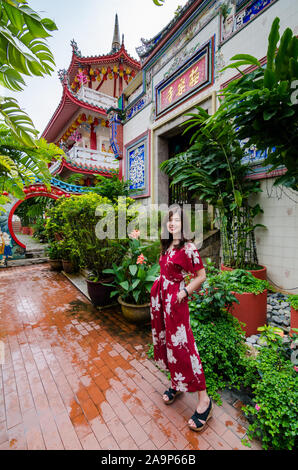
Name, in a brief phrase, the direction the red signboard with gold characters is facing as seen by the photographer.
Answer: facing the viewer and to the left of the viewer

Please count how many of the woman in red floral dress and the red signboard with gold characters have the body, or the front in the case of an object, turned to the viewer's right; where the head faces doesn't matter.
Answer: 0

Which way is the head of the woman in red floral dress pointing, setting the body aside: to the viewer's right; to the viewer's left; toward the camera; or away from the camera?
toward the camera

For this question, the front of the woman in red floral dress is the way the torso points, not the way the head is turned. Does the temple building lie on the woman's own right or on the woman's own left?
on the woman's own right

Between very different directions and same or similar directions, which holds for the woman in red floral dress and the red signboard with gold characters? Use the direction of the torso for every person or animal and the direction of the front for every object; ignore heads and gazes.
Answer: same or similar directions

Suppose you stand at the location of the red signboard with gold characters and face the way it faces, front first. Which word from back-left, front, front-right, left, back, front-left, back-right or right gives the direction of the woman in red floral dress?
front-left

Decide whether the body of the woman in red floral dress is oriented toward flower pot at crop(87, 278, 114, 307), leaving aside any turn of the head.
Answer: no

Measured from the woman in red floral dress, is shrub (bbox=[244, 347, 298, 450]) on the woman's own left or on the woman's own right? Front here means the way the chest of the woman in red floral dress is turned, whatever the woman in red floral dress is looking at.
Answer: on the woman's own left

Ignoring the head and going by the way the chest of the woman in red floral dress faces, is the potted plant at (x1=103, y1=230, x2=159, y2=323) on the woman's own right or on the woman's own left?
on the woman's own right

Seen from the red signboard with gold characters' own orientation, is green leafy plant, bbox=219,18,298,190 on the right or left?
on its left

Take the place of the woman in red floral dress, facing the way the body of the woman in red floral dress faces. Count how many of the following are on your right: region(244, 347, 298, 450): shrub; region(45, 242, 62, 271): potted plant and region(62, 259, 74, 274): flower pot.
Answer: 2

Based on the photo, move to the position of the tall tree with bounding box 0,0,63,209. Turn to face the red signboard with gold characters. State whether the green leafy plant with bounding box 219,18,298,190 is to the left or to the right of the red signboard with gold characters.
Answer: right

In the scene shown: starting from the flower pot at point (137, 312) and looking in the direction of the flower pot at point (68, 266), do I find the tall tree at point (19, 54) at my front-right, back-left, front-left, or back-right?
back-left
